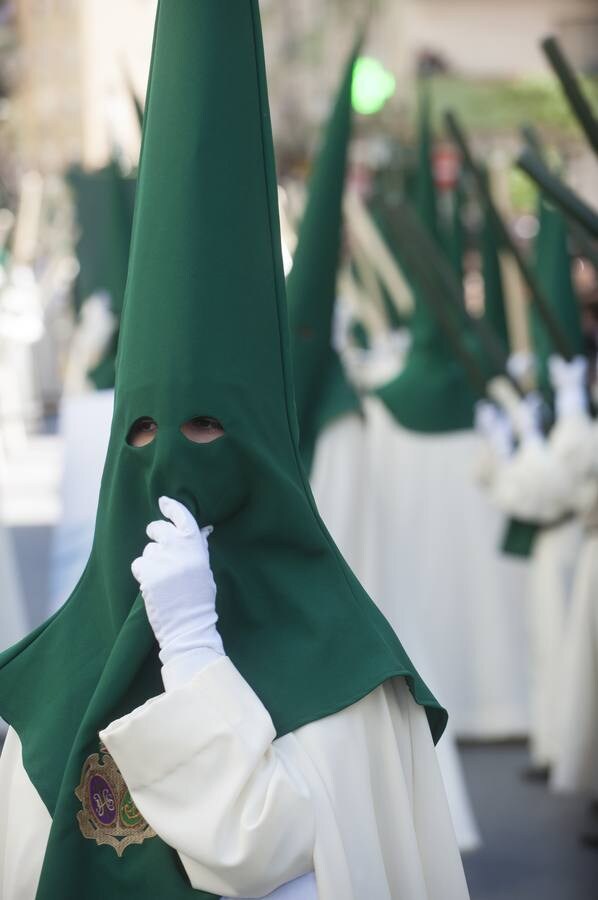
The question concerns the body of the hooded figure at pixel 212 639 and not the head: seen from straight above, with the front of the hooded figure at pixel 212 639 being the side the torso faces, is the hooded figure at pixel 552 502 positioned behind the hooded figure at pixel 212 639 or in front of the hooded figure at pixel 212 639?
behind

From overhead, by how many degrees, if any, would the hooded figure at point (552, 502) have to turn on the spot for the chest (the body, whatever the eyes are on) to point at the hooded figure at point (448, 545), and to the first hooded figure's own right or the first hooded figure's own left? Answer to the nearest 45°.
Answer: approximately 45° to the first hooded figure's own right

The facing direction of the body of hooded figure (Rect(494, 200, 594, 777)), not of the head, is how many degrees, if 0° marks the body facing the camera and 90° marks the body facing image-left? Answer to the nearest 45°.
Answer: approximately 90°

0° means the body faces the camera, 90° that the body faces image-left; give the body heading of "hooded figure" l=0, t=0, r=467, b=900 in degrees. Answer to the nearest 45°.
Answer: approximately 45°
